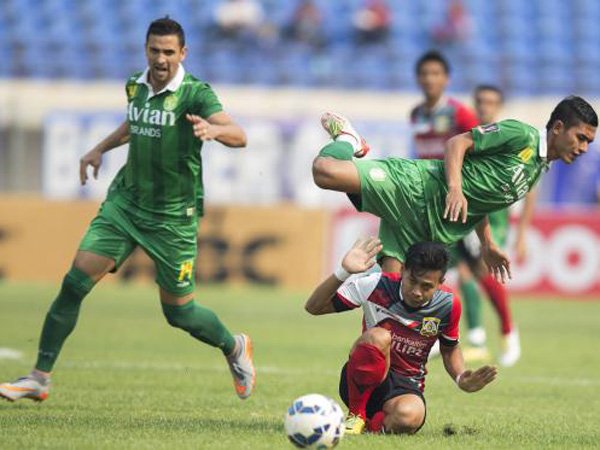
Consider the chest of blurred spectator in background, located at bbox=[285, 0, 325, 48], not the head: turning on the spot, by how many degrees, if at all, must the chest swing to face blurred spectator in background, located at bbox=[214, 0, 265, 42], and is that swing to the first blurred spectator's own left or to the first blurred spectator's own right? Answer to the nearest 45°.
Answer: approximately 90° to the first blurred spectator's own right

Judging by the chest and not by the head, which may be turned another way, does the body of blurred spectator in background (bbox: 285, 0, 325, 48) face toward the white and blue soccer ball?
yes

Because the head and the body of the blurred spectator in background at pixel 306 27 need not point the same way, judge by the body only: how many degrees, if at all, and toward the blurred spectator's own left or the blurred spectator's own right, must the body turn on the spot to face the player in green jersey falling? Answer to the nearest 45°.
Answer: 0° — they already face them

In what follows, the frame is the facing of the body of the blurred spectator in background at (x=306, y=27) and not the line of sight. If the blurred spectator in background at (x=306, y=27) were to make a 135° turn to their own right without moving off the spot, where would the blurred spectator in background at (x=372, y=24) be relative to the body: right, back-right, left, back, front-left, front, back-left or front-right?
back-right

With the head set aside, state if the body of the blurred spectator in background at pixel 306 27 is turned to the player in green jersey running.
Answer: yes

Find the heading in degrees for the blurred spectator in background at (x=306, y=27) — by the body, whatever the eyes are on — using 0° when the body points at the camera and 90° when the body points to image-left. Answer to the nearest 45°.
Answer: approximately 0°

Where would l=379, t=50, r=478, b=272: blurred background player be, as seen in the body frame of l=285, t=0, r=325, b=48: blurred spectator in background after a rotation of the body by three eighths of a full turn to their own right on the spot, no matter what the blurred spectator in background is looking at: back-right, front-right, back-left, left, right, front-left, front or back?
back-left

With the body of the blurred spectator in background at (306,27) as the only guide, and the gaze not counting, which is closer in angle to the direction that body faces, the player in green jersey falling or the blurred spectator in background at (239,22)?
the player in green jersey falling
